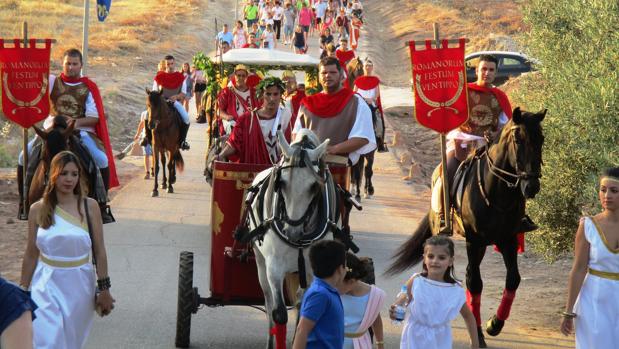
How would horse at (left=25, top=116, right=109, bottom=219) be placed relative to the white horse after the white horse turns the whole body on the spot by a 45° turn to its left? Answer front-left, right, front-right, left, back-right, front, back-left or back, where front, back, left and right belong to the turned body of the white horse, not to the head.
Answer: back

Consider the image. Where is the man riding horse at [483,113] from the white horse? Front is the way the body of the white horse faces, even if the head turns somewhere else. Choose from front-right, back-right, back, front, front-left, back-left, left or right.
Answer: back-left

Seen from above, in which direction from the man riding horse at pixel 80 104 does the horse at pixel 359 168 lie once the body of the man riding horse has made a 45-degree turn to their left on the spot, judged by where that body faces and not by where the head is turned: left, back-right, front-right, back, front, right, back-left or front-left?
left

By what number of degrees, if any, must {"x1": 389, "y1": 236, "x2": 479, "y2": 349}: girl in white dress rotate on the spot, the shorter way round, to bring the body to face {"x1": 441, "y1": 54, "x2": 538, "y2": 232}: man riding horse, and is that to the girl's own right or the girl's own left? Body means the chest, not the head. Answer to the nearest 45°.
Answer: approximately 180°

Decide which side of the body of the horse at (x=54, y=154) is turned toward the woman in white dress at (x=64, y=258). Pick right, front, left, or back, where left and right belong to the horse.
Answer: front

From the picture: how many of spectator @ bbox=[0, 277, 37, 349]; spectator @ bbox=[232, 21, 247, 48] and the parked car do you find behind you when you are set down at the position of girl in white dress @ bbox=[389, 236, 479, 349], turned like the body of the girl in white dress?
2

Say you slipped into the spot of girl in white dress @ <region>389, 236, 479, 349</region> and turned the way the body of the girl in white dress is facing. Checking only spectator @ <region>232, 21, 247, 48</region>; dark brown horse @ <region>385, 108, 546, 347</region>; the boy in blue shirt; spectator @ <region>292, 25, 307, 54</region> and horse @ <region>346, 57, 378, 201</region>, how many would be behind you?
4

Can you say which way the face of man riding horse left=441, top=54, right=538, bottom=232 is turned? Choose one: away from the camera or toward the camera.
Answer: toward the camera

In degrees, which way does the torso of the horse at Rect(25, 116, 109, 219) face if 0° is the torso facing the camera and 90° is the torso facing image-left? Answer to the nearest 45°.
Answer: approximately 0°

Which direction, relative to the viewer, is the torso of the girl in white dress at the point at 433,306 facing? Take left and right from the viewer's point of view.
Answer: facing the viewer

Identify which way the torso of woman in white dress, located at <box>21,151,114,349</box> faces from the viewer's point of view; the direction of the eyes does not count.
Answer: toward the camera

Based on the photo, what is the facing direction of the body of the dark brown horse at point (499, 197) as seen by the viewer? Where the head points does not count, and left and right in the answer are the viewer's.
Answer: facing the viewer and to the right of the viewer

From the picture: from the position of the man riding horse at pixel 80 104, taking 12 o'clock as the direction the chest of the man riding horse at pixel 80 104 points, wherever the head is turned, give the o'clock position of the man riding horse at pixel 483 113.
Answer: the man riding horse at pixel 483 113 is roughly at 10 o'clock from the man riding horse at pixel 80 104.

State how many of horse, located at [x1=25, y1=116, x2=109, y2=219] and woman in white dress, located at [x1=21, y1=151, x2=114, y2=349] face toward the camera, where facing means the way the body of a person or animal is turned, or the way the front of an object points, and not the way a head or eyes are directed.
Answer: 2

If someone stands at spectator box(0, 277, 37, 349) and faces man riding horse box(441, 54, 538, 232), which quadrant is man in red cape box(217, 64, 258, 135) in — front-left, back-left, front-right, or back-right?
front-left

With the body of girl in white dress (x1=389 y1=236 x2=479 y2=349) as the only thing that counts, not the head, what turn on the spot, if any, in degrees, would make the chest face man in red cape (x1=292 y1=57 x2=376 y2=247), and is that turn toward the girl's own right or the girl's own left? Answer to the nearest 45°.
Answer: approximately 180°

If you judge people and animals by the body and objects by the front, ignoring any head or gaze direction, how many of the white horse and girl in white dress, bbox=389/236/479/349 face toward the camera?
2

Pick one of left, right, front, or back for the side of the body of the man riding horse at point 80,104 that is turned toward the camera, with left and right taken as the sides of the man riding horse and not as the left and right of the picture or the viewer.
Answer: front

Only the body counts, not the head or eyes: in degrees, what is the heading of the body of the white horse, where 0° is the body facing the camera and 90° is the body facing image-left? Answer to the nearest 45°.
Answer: approximately 0°
